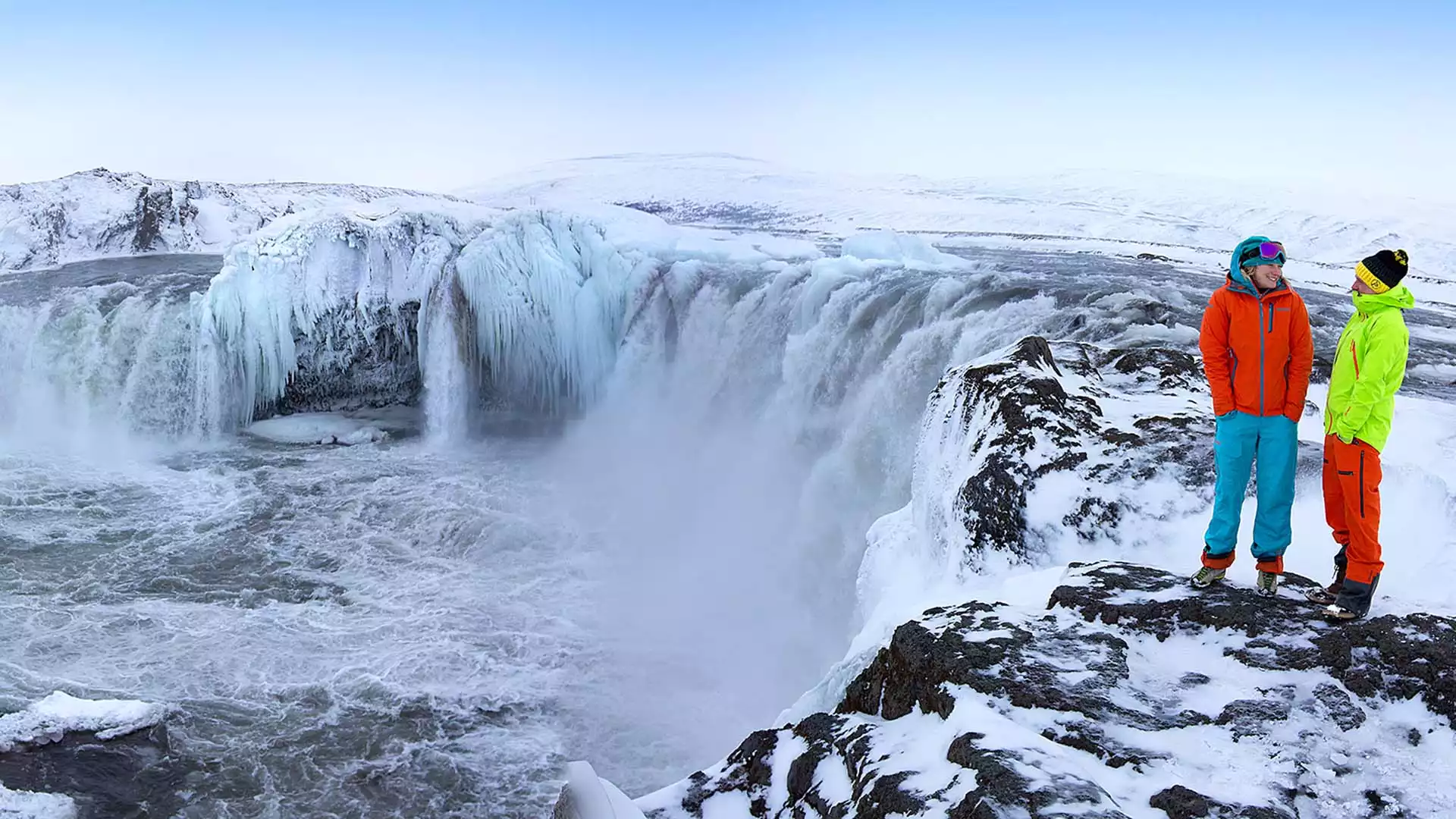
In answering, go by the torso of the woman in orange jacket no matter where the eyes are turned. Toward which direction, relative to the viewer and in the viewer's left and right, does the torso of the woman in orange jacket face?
facing the viewer

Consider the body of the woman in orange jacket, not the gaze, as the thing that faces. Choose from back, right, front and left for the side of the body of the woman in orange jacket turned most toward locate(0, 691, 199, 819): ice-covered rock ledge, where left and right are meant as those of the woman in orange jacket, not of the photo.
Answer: right

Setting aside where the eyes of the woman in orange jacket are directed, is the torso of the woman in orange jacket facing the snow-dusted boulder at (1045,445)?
no

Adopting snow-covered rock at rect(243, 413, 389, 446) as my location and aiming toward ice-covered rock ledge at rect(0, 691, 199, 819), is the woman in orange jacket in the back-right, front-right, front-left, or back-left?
front-left

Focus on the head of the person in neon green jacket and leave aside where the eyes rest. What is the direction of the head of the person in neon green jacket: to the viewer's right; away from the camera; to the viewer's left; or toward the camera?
to the viewer's left

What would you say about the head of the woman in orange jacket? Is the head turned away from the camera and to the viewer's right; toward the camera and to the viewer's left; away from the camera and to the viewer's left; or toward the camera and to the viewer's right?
toward the camera and to the viewer's right

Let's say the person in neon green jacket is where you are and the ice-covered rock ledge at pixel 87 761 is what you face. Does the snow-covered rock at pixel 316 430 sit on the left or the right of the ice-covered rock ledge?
right

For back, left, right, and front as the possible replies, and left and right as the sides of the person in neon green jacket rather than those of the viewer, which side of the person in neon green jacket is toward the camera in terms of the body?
left

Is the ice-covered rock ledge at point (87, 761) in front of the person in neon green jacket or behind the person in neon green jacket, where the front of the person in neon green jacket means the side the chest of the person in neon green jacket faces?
in front

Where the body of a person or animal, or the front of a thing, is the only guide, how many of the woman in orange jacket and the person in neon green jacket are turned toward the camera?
1

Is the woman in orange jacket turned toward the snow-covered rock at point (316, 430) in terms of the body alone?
no

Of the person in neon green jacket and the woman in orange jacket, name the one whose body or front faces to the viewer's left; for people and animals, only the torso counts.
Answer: the person in neon green jacket

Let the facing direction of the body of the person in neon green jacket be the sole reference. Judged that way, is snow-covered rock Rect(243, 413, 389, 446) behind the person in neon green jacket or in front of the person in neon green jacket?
in front
